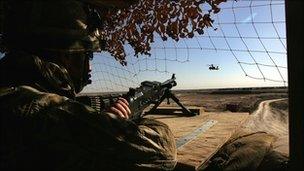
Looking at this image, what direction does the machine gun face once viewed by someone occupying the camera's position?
facing away from the viewer and to the right of the viewer
